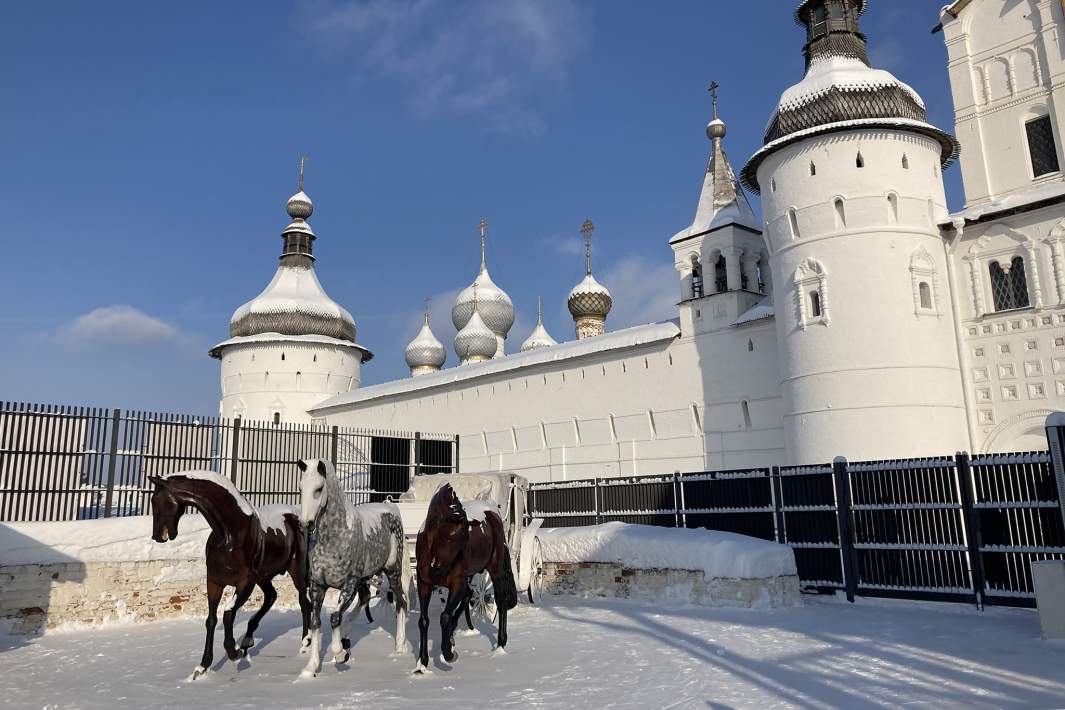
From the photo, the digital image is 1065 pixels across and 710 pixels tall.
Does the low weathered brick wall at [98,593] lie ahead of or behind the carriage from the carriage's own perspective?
ahead

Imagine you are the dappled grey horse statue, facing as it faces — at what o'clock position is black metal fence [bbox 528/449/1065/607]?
The black metal fence is roughly at 7 o'clock from the dappled grey horse statue.

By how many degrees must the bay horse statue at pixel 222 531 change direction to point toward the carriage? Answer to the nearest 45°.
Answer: approximately 180°

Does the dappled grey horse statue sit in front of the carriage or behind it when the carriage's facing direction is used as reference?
in front

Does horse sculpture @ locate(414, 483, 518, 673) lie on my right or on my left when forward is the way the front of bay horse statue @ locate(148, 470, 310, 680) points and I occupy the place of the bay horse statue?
on my left

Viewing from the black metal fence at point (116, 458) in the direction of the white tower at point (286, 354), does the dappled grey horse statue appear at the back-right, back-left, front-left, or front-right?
back-right

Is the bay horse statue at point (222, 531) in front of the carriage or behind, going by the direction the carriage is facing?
in front

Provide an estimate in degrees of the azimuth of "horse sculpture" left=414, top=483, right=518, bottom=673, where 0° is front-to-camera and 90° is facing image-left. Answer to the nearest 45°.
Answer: approximately 45°

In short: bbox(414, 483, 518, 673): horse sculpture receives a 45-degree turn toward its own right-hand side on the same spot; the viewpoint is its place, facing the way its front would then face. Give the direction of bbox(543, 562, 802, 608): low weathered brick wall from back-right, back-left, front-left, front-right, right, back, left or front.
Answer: back-right

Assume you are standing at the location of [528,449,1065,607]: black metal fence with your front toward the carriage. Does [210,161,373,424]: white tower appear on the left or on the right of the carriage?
right

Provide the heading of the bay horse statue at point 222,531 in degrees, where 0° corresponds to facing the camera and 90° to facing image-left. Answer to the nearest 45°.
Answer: approximately 45°

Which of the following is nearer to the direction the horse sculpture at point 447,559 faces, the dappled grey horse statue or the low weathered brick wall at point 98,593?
the dappled grey horse statue

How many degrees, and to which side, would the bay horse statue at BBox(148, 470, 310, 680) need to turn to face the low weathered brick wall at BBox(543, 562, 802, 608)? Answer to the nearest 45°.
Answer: approximately 135° to its left
